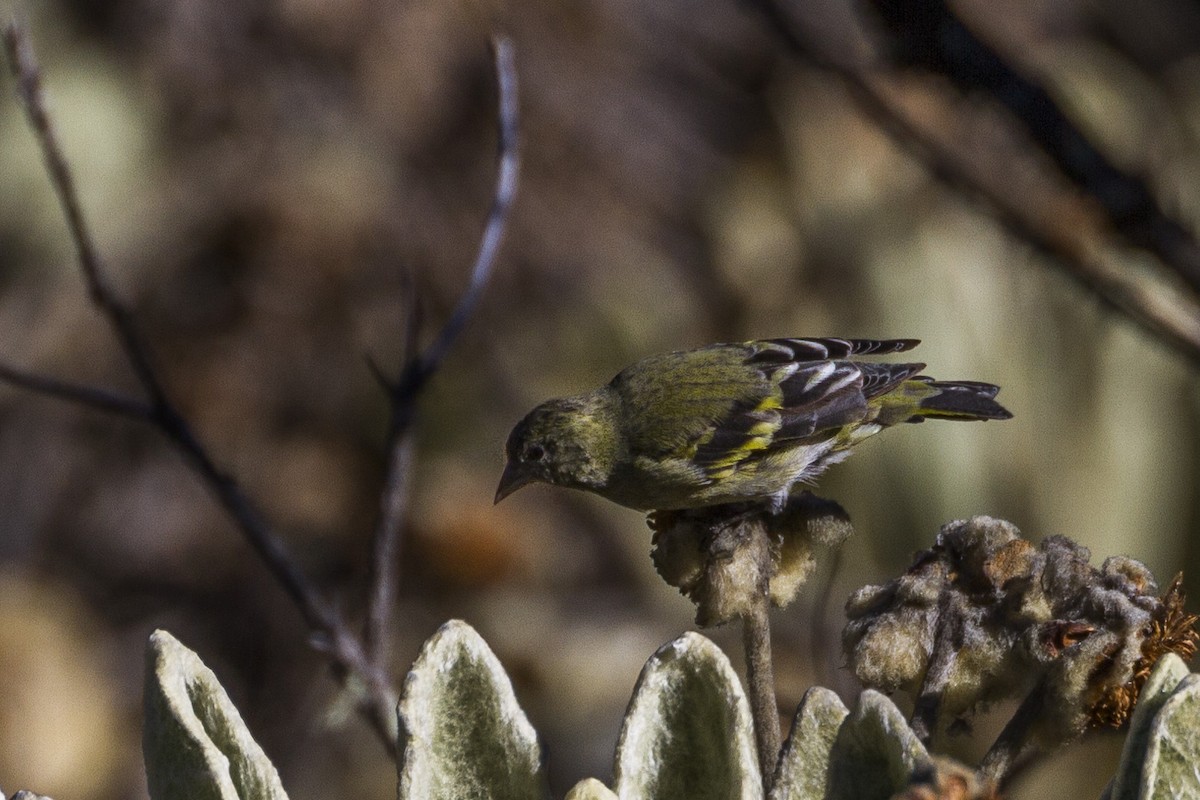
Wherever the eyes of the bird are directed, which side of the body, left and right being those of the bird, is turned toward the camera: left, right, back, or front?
left

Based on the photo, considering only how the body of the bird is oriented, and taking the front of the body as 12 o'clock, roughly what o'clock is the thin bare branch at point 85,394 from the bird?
The thin bare branch is roughly at 12 o'clock from the bird.

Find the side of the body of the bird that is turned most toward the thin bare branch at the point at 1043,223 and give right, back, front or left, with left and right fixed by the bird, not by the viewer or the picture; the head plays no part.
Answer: right

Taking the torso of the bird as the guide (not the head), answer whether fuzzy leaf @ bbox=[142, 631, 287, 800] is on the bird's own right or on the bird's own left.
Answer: on the bird's own left

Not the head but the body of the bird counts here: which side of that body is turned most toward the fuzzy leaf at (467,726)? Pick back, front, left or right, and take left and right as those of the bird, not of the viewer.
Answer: front

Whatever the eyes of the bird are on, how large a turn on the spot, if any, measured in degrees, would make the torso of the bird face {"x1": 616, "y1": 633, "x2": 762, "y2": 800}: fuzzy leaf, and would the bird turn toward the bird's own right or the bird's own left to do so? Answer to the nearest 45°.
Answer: approximately 90° to the bird's own left
